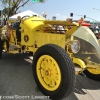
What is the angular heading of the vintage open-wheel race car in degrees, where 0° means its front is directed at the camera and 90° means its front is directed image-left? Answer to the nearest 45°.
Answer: approximately 315°
